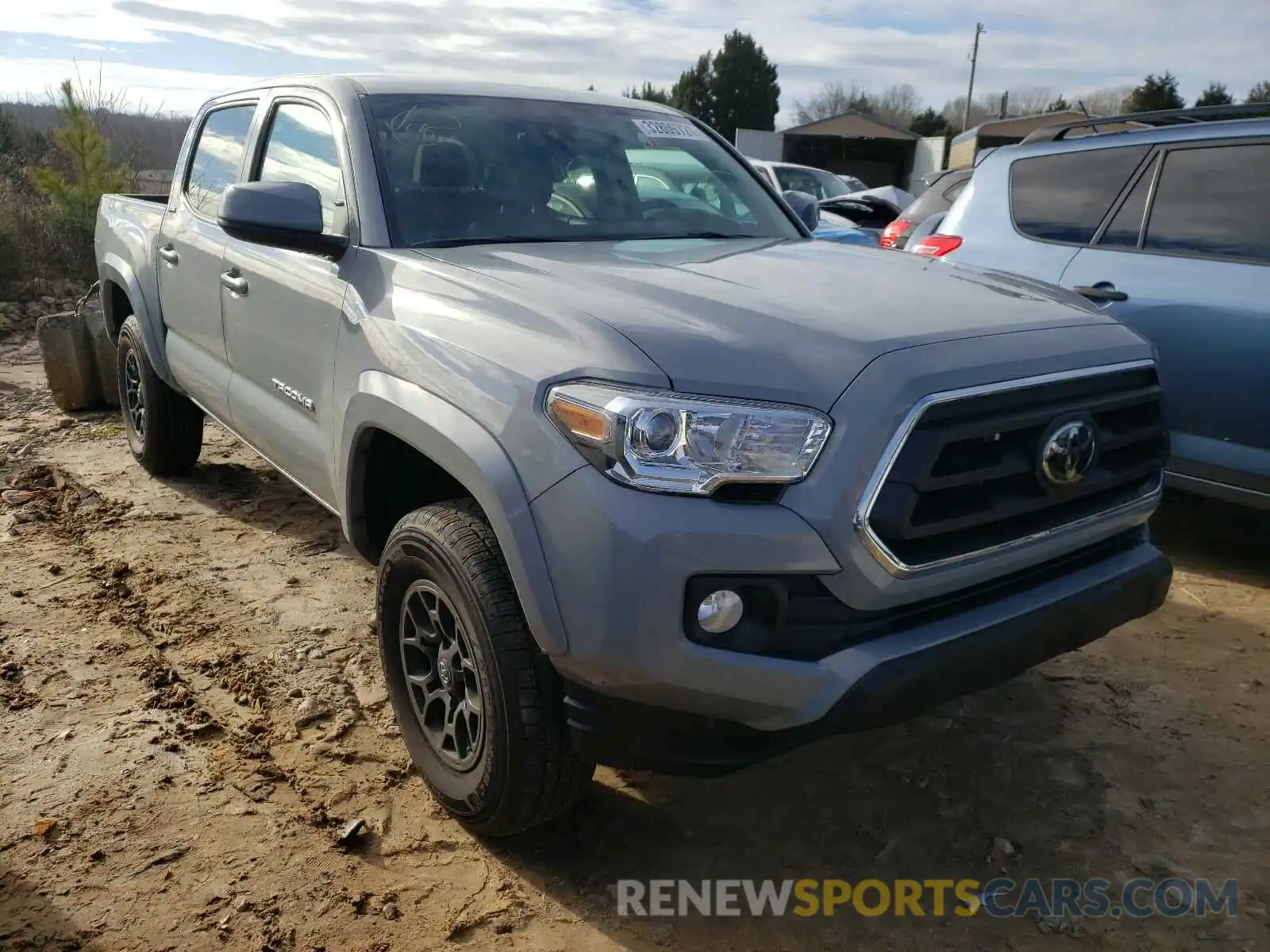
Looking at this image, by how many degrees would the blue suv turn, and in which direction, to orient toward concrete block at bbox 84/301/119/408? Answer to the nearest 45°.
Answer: approximately 135° to its right

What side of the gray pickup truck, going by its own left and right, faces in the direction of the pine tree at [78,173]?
back

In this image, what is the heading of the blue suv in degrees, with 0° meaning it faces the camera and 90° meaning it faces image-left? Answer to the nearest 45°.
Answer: approximately 315°

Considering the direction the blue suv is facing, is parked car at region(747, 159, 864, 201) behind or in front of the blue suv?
behind

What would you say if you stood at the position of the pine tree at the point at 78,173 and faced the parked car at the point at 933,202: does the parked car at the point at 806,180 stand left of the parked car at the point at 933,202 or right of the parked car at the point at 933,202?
left

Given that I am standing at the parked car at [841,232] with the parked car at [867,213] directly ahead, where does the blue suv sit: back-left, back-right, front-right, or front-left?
back-right
